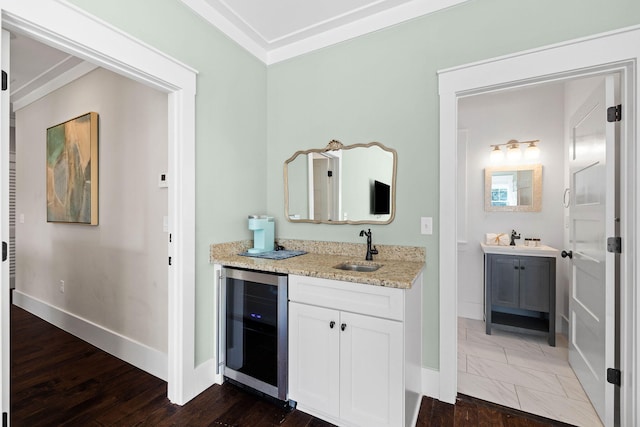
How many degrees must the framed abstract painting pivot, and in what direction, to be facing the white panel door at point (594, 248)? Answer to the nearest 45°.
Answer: approximately 90° to its left

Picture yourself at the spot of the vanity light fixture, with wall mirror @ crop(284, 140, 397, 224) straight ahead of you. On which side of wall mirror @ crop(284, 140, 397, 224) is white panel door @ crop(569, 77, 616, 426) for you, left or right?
left

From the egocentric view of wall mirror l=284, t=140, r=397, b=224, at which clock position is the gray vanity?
The gray vanity is roughly at 7 o'clock from the wall mirror.

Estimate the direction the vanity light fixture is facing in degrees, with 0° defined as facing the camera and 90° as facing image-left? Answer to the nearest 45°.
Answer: approximately 0°

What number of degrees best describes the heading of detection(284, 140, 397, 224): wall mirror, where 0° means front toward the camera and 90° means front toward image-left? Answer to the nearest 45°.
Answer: approximately 45°

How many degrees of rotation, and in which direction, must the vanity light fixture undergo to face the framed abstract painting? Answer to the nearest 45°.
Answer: approximately 45° to its right

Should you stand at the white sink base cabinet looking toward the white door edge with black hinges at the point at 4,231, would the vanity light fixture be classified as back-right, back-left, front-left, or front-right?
back-right

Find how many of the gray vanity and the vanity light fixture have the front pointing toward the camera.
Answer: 2

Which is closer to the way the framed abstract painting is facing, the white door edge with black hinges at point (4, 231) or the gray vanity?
the white door edge with black hinges

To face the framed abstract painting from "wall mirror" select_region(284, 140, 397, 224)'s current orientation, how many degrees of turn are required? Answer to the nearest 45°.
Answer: approximately 45° to its right
